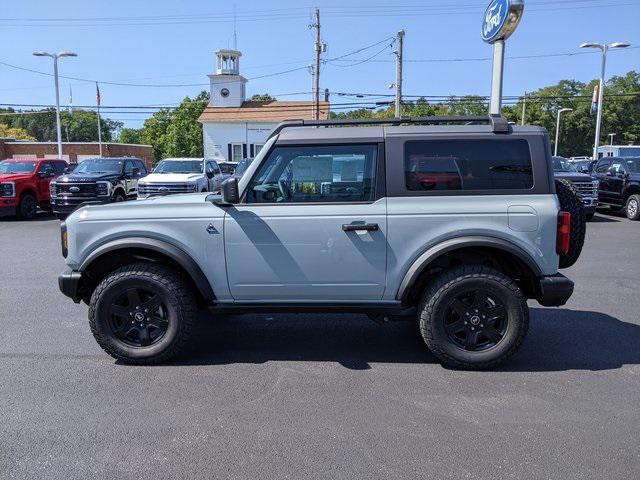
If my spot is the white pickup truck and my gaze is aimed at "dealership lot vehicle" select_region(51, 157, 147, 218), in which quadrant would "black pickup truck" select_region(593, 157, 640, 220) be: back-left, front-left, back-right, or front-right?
back-left

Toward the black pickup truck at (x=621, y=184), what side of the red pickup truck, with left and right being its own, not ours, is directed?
left

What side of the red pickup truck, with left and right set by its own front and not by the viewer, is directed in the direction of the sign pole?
left

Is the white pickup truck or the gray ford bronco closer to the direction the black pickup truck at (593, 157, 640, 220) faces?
the gray ford bronco

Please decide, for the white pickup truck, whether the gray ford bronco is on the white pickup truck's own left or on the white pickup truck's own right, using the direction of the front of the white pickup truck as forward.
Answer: on the white pickup truck's own left

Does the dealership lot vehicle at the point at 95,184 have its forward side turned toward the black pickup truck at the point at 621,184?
no

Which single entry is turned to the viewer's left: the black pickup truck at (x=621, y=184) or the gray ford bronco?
the gray ford bronco

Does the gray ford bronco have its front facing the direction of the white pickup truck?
no

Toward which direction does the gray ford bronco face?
to the viewer's left

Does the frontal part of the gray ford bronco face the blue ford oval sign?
no

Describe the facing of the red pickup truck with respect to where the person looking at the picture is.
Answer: facing the viewer and to the left of the viewer

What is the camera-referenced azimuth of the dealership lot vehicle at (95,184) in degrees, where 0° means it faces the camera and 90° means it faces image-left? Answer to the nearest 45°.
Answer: approximately 45°

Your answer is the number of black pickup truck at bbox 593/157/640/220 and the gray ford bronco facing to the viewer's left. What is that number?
1

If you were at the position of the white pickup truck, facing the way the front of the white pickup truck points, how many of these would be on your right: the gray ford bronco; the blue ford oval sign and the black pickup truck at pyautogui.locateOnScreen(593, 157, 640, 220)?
0

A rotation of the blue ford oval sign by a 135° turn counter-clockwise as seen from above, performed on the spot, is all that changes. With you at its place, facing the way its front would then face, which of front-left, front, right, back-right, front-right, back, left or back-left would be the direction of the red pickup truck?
back

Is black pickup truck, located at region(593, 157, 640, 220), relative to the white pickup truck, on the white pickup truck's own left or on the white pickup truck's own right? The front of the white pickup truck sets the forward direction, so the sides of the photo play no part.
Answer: on the white pickup truck's own left

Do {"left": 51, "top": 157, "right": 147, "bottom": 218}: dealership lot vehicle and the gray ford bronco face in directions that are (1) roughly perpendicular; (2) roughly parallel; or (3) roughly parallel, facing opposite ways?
roughly perpendicular

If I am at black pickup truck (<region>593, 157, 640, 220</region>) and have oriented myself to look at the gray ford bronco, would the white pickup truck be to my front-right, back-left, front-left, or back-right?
front-right

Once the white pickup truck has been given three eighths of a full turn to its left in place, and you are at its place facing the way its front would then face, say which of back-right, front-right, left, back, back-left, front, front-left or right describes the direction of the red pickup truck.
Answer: back
